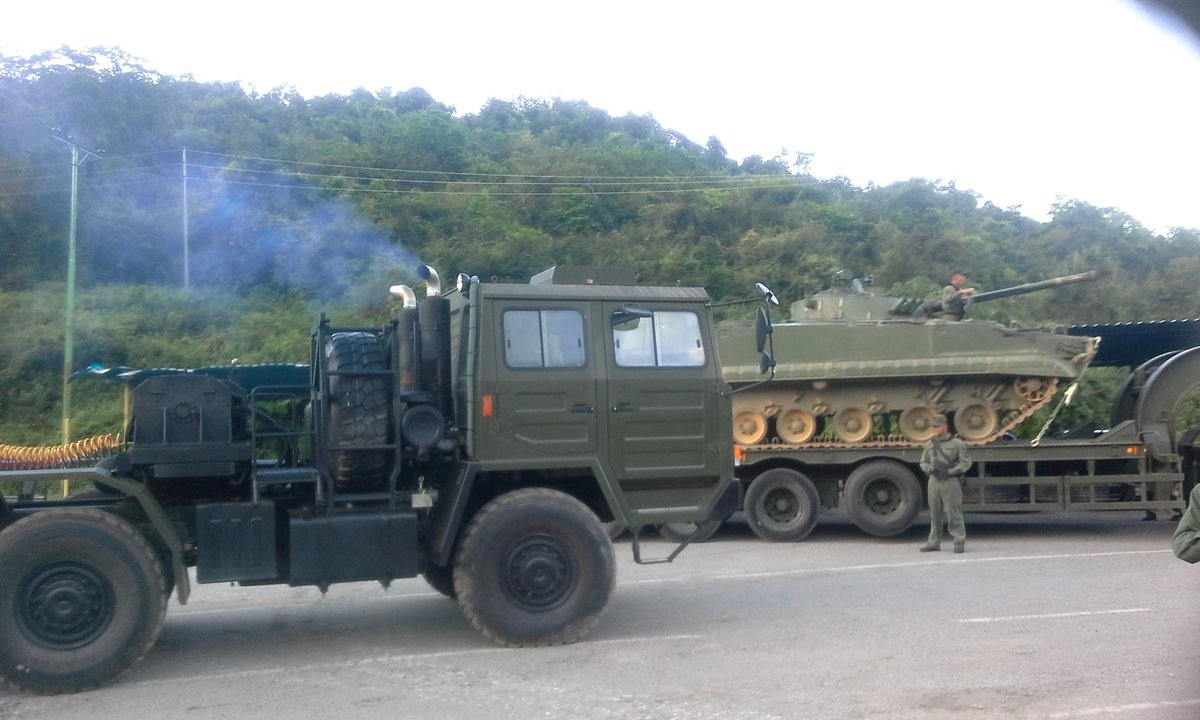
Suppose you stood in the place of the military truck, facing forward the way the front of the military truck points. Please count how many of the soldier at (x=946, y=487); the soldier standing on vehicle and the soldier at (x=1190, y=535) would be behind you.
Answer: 0

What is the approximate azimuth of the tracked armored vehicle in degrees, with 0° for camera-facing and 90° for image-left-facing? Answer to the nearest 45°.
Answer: approximately 270°

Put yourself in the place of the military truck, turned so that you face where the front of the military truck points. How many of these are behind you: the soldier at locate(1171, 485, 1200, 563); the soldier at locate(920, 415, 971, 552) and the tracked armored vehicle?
0

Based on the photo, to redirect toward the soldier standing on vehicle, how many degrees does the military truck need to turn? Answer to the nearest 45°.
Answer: approximately 45° to its left

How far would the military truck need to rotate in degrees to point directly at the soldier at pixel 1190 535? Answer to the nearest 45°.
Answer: approximately 45° to its right

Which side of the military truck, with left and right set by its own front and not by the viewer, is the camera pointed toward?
right

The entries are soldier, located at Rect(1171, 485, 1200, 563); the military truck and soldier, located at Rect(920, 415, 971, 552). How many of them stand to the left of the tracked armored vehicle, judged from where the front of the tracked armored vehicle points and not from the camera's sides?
0

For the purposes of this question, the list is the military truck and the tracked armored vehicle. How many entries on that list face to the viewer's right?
2

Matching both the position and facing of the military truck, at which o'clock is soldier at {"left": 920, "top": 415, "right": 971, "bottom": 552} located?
The soldier is roughly at 11 o'clock from the military truck.

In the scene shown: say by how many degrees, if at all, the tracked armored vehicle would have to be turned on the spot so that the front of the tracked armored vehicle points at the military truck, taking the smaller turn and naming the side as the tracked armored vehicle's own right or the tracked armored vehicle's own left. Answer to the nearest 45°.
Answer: approximately 135° to the tracked armored vehicle's own right

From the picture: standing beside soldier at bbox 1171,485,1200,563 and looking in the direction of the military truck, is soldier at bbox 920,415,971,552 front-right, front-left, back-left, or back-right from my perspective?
front-right

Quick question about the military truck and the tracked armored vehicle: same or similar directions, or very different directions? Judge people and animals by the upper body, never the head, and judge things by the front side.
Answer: same or similar directions

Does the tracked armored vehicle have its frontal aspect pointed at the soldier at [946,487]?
no
